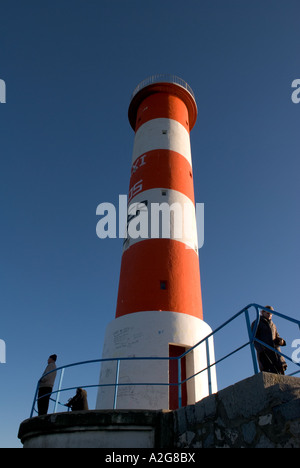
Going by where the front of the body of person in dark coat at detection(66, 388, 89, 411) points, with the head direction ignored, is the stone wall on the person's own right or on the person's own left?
on the person's own left

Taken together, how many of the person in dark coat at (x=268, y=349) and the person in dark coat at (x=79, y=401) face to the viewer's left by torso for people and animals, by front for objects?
1
